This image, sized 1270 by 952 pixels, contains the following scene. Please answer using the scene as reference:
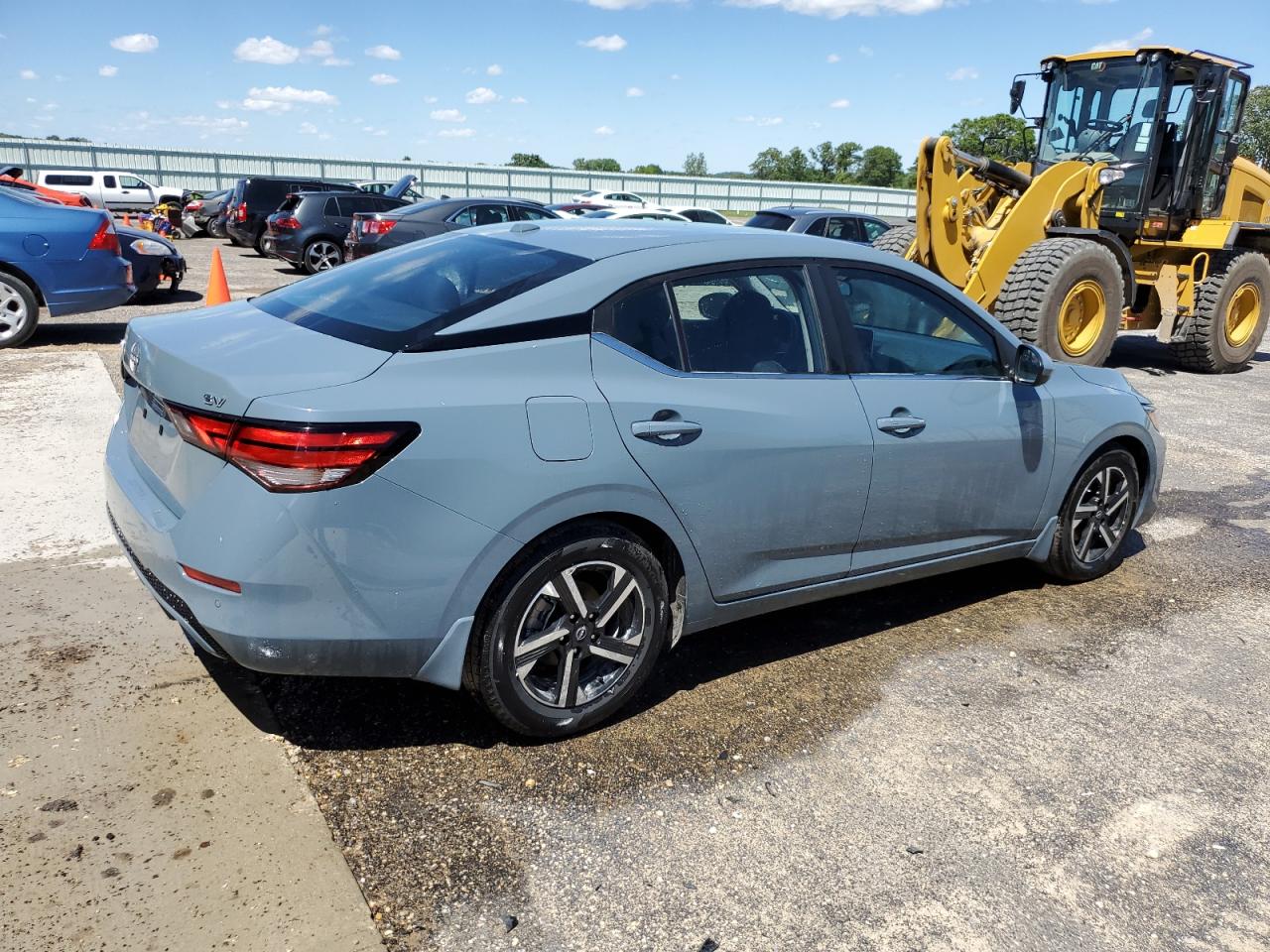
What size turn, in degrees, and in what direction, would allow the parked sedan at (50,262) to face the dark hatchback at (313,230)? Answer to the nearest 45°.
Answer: approximately 135° to its right

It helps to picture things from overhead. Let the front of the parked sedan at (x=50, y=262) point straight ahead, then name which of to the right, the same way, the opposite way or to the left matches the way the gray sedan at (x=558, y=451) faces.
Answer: the opposite way

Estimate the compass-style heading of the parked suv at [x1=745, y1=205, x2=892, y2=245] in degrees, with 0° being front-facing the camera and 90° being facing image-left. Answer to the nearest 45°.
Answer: approximately 225°

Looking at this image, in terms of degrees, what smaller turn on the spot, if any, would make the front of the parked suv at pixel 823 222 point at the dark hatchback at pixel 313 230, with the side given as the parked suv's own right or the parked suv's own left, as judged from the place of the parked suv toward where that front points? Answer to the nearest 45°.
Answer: approximately 135° to the parked suv's own left

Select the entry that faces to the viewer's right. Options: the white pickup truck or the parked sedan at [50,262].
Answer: the white pickup truck

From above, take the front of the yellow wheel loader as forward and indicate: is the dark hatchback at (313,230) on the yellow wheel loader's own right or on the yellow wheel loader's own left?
on the yellow wheel loader's own right

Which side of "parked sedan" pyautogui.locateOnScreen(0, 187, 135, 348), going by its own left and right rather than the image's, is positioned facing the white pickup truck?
right

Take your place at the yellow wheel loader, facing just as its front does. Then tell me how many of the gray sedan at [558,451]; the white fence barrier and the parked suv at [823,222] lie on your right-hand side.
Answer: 2

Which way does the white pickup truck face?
to the viewer's right

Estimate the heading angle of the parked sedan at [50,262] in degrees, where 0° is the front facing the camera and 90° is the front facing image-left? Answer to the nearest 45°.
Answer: approximately 90°

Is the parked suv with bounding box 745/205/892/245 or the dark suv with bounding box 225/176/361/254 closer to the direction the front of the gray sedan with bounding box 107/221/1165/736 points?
the parked suv

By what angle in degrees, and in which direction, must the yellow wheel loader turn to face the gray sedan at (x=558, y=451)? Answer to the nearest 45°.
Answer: approximately 45° to its left
